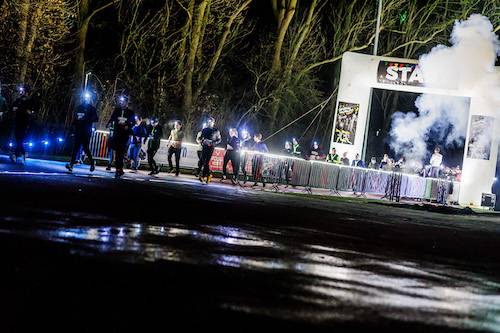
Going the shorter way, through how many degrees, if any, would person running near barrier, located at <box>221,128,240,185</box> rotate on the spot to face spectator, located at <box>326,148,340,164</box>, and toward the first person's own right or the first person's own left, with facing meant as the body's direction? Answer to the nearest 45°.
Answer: approximately 180°

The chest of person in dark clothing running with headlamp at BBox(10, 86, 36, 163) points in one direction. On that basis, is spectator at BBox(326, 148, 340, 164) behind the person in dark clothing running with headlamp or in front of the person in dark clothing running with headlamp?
behind

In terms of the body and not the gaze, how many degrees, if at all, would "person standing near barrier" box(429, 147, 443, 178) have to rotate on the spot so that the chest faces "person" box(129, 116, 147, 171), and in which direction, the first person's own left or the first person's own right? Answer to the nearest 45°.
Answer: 0° — they already face them

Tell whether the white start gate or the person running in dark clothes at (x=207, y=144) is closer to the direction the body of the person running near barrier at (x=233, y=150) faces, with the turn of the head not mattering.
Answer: the person running in dark clothes
